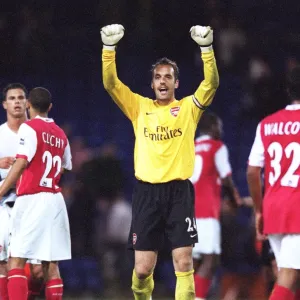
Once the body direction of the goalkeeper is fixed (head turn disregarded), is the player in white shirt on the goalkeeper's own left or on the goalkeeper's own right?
on the goalkeeper's own right

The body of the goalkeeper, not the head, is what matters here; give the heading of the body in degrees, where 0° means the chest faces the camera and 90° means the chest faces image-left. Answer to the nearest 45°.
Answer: approximately 0°
